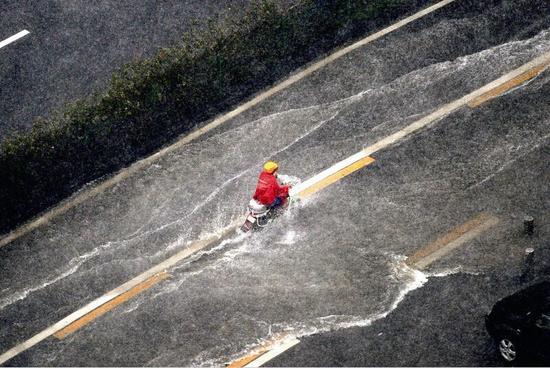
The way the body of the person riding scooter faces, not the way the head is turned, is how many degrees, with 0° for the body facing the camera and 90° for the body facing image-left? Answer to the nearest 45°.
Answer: approximately 225°

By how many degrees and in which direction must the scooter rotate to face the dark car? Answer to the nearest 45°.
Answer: approximately 90° to its right

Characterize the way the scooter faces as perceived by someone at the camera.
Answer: facing away from the viewer and to the right of the viewer
